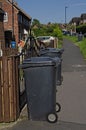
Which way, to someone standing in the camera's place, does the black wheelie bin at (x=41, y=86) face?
facing to the left of the viewer

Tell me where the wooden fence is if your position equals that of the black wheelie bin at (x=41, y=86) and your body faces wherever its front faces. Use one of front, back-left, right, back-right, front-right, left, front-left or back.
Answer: front
